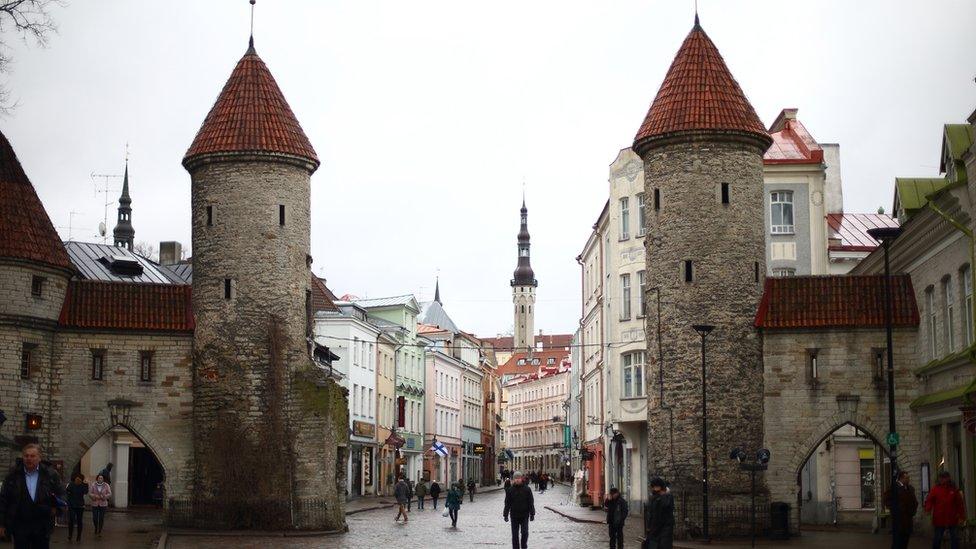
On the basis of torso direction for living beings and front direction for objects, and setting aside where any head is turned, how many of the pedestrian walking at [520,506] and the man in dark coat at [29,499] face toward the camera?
2

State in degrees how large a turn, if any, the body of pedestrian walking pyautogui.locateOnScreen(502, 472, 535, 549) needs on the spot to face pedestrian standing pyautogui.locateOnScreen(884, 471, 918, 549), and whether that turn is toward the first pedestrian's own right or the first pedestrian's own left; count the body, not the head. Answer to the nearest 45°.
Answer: approximately 90° to the first pedestrian's own left

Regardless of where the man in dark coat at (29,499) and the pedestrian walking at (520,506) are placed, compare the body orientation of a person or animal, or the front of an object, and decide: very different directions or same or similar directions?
same or similar directions

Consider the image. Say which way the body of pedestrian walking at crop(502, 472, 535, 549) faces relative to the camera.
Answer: toward the camera

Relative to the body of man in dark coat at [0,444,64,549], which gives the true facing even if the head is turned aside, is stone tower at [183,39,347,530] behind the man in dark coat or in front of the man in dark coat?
behind

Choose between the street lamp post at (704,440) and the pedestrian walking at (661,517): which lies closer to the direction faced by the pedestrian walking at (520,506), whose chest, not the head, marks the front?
the pedestrian walking

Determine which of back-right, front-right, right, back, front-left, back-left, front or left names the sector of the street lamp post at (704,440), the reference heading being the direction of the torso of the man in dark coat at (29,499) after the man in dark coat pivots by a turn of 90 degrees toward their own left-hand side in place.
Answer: front-left

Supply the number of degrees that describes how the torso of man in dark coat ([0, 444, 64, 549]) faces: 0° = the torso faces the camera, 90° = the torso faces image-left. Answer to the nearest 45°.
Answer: approximately 0°

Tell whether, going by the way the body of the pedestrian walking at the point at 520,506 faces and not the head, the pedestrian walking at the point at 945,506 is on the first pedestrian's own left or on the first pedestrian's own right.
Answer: on the first pedestrian's own left

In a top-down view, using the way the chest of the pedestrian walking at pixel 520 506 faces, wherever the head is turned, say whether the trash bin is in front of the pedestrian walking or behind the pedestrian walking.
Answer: behind

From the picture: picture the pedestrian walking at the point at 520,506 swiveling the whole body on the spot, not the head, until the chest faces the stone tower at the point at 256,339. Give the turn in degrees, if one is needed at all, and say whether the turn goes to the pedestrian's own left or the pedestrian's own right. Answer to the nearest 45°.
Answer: approximately 135° to the pedestrian's own right

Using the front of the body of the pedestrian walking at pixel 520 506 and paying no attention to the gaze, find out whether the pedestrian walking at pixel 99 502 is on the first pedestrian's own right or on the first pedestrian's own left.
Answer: on the first pedestrian's own right
